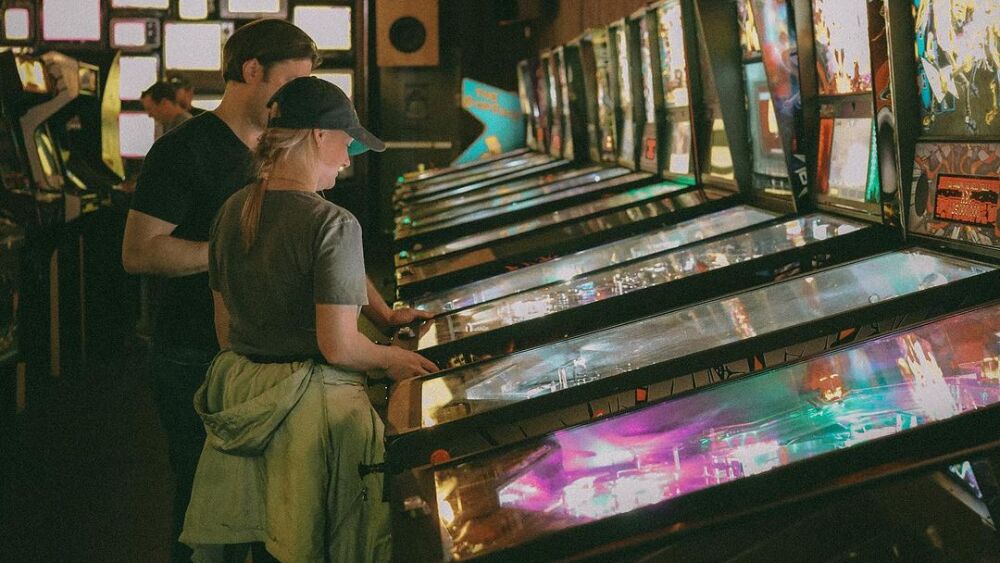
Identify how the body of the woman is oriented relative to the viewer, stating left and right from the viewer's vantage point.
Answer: facing away from the viewer and to the right of the viewer

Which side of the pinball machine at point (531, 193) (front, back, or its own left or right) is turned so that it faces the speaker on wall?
right

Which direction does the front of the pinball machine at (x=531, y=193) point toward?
to the viewer's left

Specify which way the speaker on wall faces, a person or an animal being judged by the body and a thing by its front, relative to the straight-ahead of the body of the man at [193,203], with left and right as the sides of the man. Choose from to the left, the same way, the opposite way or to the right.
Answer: to the right

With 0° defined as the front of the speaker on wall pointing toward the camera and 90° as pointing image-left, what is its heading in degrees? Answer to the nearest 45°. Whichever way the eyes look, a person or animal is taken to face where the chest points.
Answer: approximately 0°

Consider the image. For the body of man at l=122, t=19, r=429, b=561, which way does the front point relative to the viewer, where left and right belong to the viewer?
facing to the right of the viewer

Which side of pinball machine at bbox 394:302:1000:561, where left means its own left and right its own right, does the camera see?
left

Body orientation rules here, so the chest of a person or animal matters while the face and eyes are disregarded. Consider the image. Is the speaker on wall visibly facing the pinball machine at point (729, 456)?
yes
